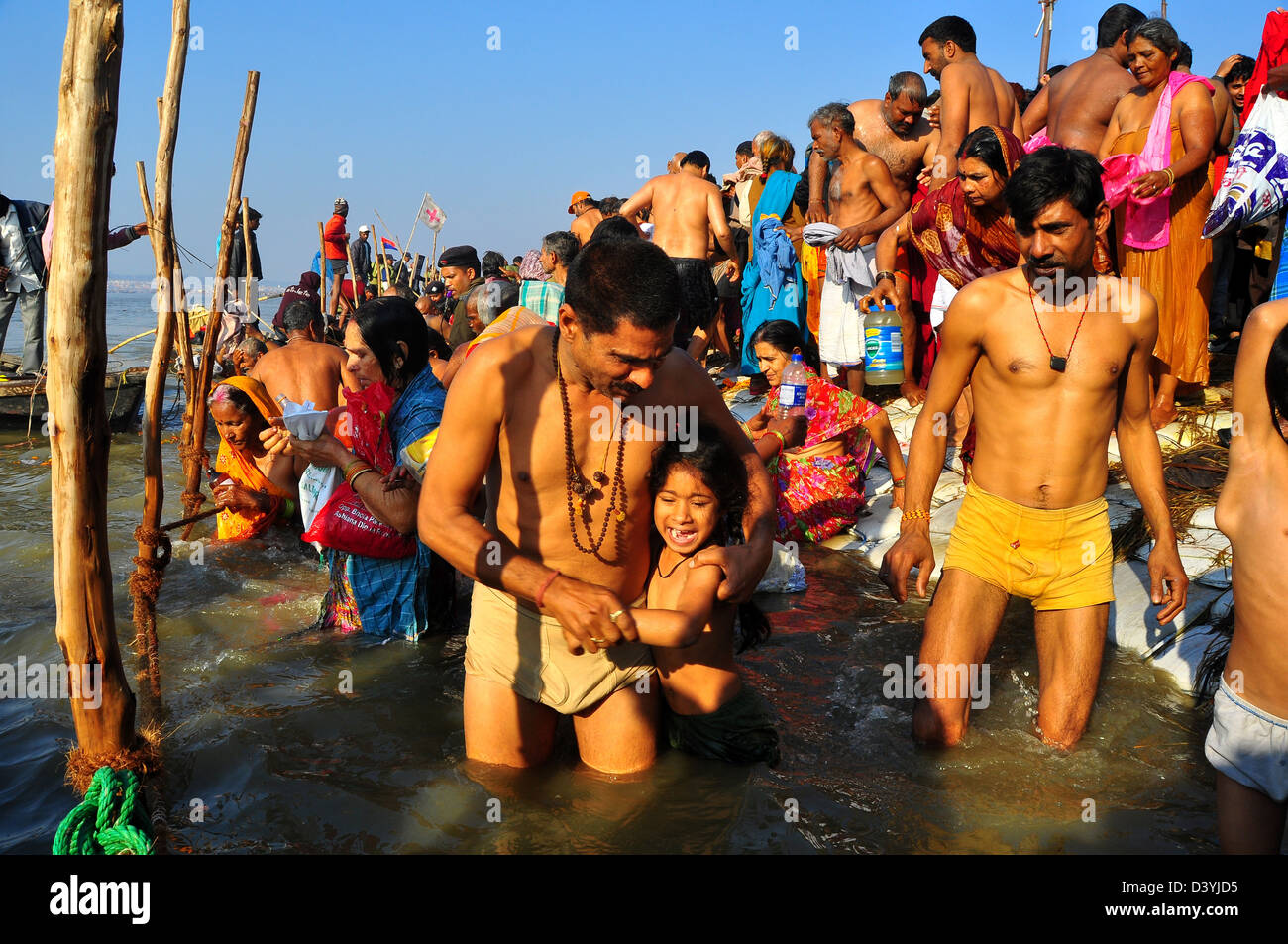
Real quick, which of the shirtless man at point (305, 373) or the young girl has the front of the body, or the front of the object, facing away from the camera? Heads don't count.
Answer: the shirtless man

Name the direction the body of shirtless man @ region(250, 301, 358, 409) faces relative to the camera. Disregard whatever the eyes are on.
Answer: away from the camera

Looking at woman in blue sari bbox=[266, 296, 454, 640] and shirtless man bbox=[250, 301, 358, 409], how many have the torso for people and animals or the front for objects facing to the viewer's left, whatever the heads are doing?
1

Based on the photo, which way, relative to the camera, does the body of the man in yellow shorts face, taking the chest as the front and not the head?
toward the camera

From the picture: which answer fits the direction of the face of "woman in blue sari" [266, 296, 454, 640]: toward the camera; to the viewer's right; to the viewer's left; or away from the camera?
to the viewer's left

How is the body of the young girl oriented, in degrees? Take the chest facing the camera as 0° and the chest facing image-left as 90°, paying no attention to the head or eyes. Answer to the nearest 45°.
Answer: approximately 45°

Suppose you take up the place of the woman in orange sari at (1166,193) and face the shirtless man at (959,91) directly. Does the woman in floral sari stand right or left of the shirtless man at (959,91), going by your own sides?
left

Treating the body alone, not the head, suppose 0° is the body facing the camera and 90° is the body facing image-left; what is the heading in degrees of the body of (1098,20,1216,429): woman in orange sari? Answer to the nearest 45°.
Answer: approximately 45°

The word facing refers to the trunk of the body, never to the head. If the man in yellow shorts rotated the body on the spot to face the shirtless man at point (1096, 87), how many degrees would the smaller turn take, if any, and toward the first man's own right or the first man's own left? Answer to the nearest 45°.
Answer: approximately 180°

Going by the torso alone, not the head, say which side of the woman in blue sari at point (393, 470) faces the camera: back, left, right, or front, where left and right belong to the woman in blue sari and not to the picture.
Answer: left
